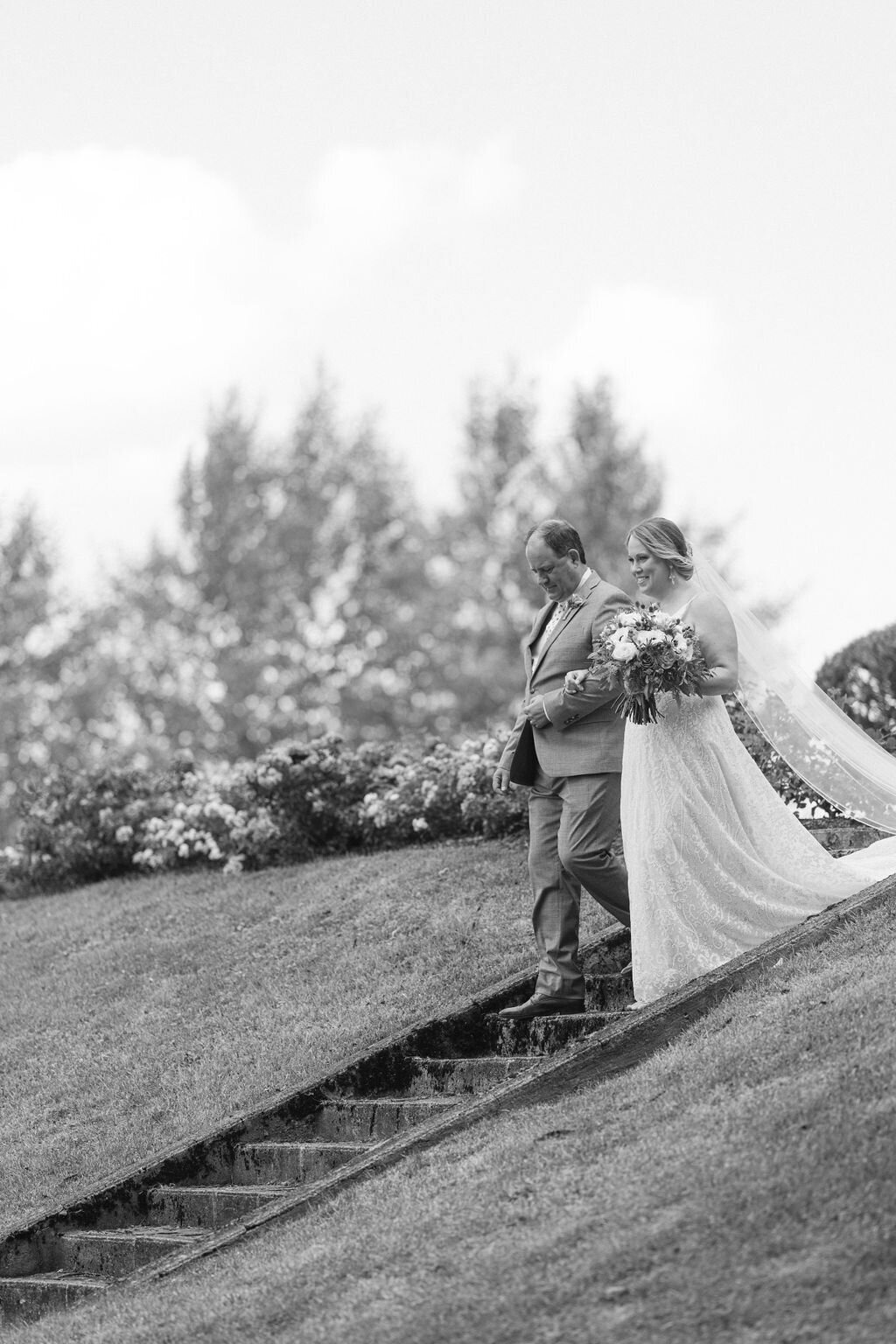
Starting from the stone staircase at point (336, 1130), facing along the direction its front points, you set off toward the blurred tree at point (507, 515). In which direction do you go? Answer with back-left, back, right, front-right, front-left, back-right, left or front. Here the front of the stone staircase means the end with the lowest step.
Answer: back-right

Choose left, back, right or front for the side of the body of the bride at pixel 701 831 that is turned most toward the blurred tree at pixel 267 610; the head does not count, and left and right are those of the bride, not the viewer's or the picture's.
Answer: right

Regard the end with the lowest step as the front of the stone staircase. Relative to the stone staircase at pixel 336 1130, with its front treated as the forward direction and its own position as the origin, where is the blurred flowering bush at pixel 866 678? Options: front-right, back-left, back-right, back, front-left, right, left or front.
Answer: back

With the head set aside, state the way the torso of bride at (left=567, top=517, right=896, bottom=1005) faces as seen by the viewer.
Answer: to the viewer's left

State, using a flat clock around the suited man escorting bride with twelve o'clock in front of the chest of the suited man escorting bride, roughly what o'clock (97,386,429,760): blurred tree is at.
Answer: The blurred tree is roughly at 4 o'clock from the suited man escorting bride.

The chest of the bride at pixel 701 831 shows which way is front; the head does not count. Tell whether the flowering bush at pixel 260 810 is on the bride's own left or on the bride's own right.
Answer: on the bride's own right

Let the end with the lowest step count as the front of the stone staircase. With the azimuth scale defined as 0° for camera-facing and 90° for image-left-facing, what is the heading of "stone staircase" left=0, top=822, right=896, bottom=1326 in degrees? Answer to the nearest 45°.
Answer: approximately 45°

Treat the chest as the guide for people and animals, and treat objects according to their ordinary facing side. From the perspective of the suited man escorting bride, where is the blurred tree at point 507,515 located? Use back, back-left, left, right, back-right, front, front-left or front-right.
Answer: back-right

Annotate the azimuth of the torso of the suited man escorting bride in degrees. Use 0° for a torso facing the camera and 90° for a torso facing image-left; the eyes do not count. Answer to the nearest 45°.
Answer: approximately 45°
